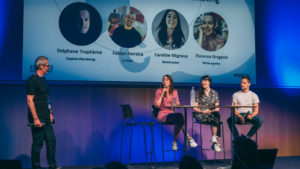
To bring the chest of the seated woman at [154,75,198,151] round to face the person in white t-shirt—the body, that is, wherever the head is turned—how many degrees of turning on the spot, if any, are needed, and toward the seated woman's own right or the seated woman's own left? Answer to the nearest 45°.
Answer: approximately 45° to the seated woman's own left

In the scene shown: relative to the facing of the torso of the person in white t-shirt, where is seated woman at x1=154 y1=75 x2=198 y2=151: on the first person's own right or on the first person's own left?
on the first person's own right

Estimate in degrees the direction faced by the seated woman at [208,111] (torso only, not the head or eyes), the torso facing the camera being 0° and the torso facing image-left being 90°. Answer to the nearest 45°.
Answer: approximately 0°

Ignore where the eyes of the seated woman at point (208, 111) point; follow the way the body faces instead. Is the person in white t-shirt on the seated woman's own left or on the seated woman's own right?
on the seated woman's own left

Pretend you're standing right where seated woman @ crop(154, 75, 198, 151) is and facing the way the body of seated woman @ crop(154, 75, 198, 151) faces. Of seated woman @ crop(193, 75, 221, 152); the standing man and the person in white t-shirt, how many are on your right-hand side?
1

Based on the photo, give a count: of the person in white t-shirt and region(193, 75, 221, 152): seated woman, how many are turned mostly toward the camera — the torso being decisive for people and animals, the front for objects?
2

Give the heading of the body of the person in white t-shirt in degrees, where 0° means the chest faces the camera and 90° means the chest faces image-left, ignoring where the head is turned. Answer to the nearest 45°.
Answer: approximately 0°
